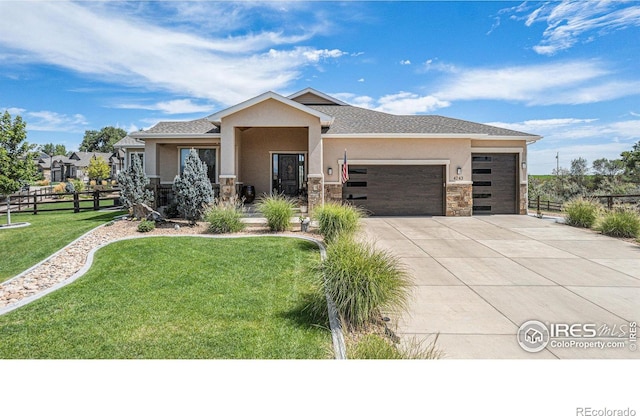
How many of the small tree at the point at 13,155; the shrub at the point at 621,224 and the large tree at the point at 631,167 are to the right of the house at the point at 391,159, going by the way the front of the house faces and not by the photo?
1

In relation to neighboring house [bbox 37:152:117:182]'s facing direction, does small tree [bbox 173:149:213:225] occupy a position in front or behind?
in front

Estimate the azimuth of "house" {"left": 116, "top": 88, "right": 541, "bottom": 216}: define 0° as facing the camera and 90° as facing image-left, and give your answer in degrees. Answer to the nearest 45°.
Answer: approximately 0°

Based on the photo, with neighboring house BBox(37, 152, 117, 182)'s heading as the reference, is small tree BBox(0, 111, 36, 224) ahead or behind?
ahead

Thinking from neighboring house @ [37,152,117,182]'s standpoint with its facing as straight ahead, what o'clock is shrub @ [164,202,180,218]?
The shrub is roughly at 12 o'clock from the neighboring house.

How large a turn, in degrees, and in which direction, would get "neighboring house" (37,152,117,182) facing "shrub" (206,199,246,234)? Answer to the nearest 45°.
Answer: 0° — it already faces it

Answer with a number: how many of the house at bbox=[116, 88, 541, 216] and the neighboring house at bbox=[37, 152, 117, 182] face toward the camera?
2
